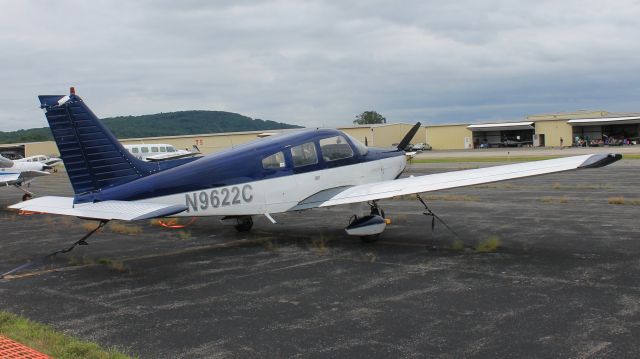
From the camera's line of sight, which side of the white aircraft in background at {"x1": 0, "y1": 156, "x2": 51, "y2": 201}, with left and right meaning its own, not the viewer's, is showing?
right

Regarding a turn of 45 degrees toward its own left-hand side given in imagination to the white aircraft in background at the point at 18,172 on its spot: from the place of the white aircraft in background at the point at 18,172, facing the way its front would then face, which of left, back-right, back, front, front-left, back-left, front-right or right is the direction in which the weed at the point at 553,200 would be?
right

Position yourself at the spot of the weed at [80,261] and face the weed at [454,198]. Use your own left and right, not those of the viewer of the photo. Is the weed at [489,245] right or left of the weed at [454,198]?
right

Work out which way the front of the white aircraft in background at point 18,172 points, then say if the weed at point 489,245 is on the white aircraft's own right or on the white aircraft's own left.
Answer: on the white aircraft's own right

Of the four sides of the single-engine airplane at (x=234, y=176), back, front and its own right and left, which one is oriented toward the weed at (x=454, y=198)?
front

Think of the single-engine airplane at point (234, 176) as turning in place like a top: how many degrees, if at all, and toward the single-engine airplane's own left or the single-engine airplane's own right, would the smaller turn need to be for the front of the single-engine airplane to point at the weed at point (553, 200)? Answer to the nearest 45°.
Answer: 0° — it already faces it

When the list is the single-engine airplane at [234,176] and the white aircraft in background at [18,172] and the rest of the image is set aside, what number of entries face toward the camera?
0

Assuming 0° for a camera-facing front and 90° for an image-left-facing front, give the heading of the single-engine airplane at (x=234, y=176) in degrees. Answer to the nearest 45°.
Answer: approximately 225°
